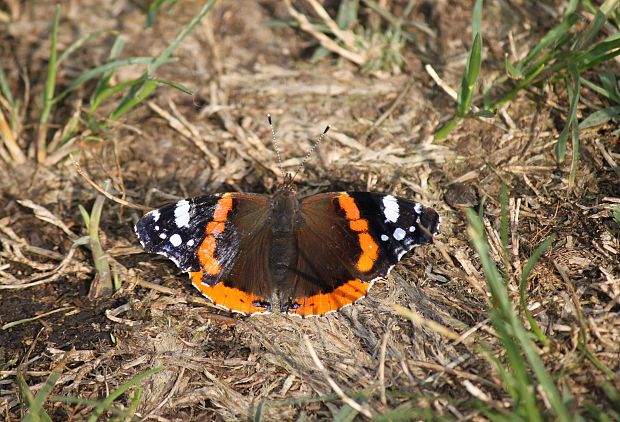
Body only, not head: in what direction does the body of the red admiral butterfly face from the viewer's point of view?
away from the camera

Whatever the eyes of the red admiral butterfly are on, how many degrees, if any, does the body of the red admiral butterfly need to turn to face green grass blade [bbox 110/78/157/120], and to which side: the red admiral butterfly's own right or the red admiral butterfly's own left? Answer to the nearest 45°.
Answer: approximately 45° to the red admiral butterfly's own left

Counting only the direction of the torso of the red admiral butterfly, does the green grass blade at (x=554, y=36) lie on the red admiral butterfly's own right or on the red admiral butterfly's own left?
on the red admiral butterfly's own right

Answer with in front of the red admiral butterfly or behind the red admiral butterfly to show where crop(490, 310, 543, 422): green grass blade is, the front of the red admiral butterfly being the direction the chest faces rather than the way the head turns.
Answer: behind

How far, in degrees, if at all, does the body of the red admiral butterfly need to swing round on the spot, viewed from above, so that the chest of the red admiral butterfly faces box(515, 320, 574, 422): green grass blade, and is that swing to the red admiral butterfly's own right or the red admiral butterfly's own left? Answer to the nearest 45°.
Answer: approximately 135° to the red admiral butterfly's own right

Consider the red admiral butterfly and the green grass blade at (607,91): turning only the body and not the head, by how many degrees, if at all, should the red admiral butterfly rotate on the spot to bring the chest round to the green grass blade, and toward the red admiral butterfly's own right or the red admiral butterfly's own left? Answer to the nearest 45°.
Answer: approximately 45° to the red admiral butterfly's own right

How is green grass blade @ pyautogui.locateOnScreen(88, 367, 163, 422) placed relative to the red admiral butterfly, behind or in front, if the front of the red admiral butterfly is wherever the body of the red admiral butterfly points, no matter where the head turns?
behind

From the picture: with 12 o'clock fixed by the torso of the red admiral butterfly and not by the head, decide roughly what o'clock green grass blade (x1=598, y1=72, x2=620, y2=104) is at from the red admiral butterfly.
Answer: The green grass blade is roughly at 2 o'clock from the red admiral butterfly.

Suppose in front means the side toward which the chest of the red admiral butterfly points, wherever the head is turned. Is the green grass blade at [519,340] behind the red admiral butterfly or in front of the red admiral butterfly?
behind

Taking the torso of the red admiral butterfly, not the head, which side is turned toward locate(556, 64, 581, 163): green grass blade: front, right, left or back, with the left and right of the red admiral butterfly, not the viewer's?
right
